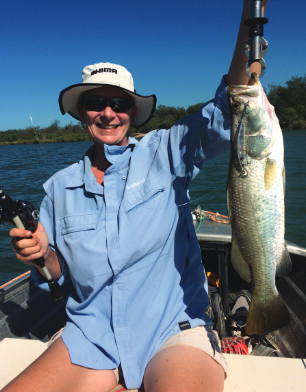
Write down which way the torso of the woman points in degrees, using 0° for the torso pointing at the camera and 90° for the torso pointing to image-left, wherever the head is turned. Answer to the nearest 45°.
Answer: approximately 0°
